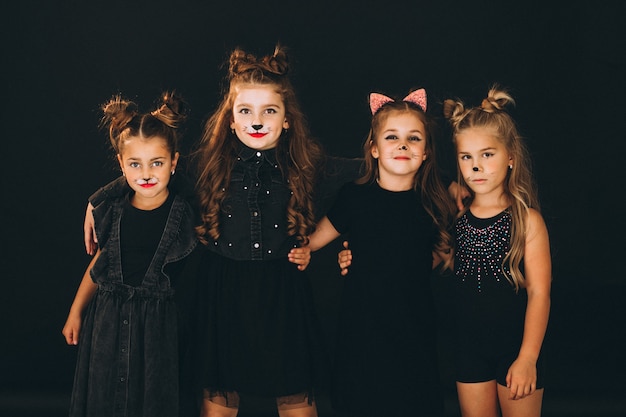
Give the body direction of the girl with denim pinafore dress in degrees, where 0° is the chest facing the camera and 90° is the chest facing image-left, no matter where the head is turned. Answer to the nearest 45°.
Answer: approximately 0°

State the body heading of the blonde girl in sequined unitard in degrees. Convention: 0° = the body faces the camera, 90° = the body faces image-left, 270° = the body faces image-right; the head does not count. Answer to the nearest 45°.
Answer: approximately 45°
